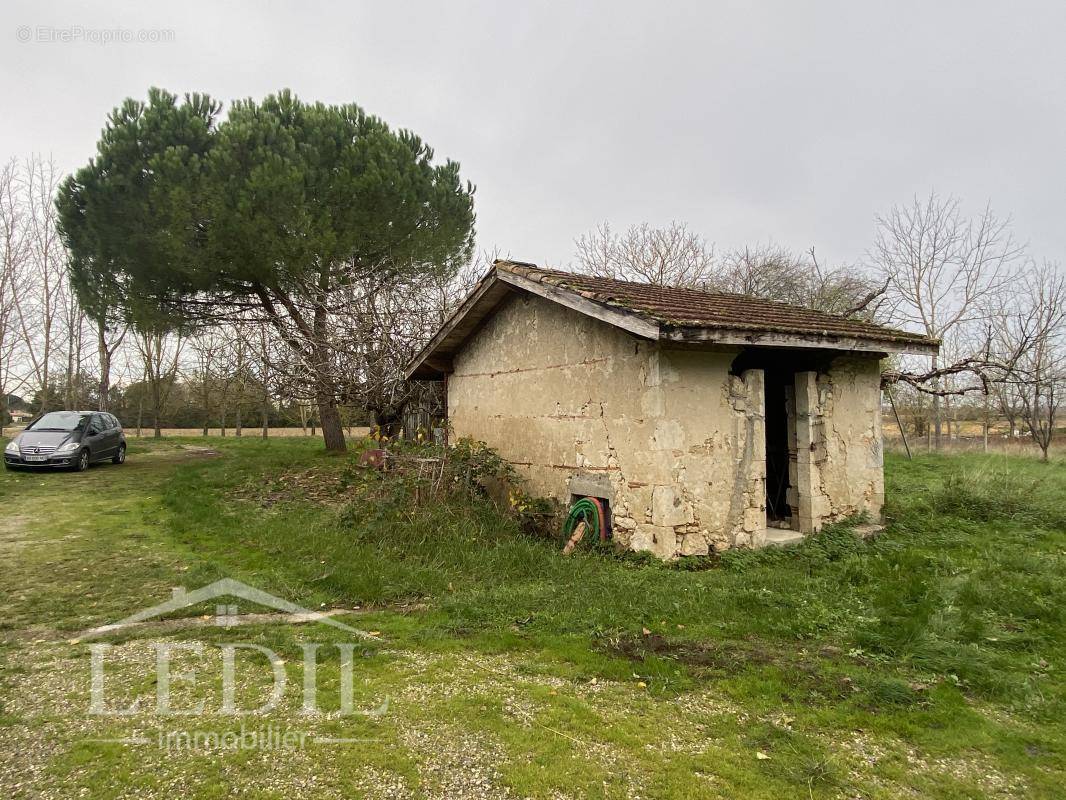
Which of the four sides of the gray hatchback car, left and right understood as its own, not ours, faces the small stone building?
left

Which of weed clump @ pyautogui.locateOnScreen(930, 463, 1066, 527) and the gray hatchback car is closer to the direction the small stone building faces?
the weed clump

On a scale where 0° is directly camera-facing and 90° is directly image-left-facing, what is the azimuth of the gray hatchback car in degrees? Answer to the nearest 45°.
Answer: approximately 45°

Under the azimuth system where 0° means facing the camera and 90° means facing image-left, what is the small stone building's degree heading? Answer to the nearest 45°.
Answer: approximately 315°

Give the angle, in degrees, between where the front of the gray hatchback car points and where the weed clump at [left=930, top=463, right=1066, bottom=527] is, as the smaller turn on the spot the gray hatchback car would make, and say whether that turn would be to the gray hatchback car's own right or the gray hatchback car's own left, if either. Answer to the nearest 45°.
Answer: approximately 90° to the gray hatchback car's own left

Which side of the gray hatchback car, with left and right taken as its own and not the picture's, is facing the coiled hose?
left

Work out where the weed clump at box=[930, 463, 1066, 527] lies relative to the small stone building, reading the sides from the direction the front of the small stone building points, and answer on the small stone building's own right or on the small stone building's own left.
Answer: on the small stone building's own left
